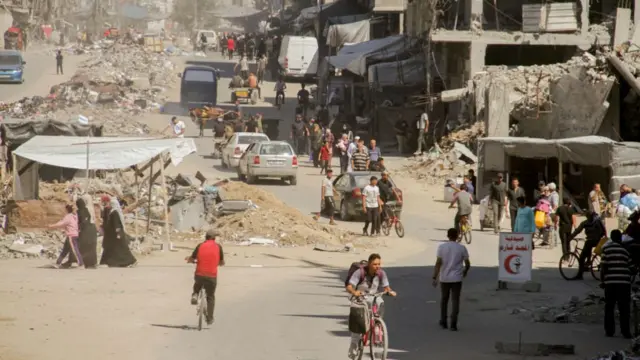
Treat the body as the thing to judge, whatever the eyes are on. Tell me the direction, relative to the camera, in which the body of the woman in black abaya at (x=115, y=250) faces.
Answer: to the viewer's left

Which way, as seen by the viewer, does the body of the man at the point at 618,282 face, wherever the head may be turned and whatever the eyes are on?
away from the camera

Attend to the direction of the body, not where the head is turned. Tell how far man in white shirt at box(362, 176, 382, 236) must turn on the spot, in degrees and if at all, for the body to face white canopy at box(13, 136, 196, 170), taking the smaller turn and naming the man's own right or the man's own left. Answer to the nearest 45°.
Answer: approximately 90° to the man's own right

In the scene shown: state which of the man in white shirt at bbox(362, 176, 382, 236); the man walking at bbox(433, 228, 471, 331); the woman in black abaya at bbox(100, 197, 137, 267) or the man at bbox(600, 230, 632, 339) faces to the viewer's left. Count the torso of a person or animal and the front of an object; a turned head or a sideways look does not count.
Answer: the woman in black abaya

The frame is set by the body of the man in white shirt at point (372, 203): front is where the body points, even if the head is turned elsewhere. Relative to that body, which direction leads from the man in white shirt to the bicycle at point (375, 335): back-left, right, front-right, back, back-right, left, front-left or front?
front

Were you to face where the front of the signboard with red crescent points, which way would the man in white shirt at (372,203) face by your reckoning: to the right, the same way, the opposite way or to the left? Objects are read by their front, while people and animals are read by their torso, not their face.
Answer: the same way

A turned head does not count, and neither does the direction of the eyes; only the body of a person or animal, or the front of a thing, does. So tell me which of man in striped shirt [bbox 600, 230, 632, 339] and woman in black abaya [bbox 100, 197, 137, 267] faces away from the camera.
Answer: the man in striped shirt

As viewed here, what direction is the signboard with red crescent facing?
toward the camera

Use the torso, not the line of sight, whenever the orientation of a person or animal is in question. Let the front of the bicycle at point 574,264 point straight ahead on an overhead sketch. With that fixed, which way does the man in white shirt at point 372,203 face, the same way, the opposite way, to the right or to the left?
to the left

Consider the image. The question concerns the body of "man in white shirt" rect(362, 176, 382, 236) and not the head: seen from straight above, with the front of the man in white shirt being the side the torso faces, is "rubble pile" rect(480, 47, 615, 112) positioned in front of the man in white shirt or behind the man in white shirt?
behind

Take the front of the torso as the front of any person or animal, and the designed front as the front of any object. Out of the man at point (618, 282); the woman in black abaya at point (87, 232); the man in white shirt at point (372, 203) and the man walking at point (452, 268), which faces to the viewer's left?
the woman in black abaya

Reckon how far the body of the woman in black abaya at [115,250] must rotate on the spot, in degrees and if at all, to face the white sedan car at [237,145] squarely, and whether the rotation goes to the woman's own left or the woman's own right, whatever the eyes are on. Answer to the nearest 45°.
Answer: approximately 90° to the woman's own right

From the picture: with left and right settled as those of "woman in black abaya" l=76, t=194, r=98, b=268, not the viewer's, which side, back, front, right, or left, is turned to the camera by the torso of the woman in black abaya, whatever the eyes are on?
left

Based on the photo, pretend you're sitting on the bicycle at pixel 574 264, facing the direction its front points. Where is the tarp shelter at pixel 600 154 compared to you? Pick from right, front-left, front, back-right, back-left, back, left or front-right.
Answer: right

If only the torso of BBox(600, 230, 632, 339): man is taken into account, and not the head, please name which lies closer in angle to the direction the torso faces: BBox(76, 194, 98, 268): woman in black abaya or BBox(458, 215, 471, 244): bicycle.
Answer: the bicycle

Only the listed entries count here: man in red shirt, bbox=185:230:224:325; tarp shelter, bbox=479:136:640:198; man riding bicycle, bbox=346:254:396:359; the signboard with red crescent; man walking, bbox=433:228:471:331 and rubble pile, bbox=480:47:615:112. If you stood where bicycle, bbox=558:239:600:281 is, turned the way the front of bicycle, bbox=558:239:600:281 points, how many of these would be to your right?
2
